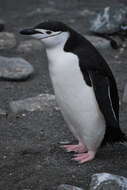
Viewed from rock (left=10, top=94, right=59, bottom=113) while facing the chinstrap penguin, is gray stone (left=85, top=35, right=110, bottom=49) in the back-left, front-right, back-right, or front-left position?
back-left

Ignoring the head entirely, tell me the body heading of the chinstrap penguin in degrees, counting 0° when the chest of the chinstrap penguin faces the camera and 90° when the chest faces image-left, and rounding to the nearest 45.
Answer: approximately 90°

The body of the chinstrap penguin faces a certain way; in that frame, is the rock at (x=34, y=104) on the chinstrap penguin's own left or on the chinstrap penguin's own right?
on the chinstrap penguin's own right

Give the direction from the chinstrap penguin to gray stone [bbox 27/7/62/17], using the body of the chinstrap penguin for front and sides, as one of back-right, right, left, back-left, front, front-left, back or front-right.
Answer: right

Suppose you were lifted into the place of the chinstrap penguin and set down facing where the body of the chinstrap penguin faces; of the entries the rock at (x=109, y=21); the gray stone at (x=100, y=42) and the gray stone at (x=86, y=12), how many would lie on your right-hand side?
3

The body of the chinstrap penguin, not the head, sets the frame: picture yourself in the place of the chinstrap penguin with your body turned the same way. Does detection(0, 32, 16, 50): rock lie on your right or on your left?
on your right

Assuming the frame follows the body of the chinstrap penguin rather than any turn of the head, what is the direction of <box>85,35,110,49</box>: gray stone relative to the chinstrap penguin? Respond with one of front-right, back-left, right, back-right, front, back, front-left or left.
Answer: right

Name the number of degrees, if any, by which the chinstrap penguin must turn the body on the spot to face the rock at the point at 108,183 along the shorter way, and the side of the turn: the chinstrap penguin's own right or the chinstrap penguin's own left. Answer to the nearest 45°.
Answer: approximately 90° to the chinstrap penguin's own left
